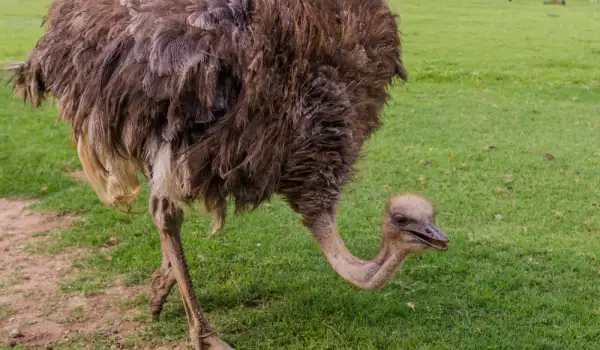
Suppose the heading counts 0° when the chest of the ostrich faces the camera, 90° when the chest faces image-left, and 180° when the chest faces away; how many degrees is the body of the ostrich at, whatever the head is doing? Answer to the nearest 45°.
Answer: approximately 315°
